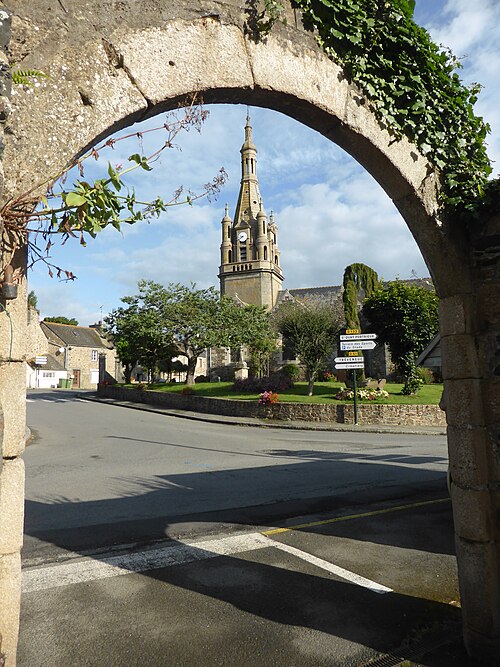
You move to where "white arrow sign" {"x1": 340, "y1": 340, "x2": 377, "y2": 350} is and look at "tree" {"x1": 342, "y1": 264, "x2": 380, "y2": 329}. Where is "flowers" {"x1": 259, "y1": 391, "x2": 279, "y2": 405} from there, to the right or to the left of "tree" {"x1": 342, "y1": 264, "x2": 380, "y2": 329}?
left

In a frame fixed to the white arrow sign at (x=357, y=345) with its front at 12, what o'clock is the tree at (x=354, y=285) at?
The tree is roughly at 6 o'clock from the white arrow sign.

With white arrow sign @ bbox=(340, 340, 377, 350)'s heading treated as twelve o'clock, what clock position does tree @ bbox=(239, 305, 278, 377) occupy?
The tree is roughly at 5 o'clock from the white arrow sign.

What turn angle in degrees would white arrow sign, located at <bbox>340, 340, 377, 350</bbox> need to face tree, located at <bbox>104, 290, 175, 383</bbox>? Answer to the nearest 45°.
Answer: approximately 135° to its right

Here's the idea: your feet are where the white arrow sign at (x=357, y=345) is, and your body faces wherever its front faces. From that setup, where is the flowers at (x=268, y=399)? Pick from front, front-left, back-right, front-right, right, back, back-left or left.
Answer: back-right

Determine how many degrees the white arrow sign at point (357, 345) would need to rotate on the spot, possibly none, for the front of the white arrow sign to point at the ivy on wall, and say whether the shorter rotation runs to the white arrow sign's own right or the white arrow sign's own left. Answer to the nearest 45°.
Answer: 0° — it already faces it

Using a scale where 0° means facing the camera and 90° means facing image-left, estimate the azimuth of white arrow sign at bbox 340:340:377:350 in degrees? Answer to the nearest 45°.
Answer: approximately 0°
